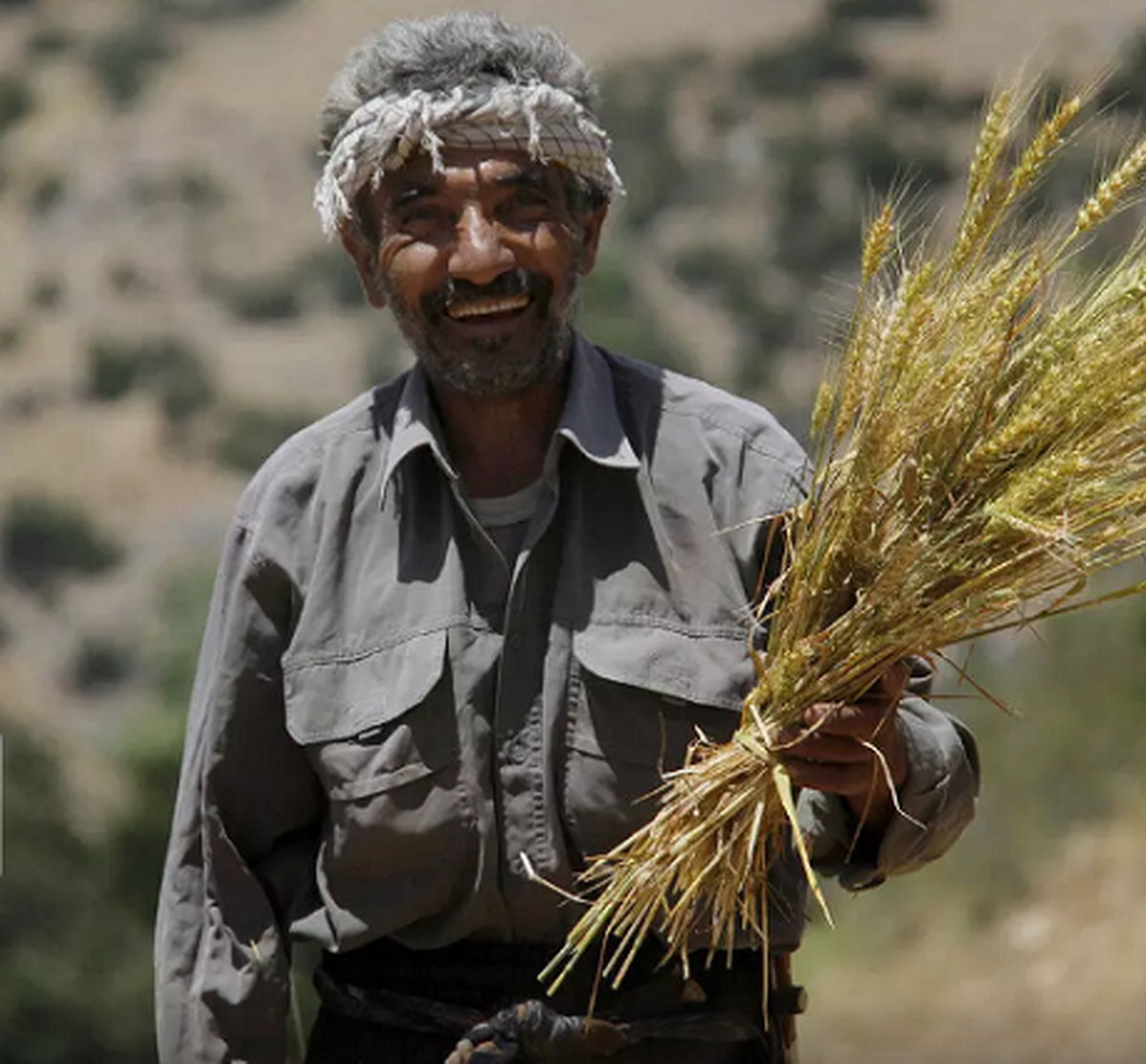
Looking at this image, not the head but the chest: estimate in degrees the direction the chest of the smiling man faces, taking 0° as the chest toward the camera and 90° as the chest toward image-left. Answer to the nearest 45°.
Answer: approximately 0°

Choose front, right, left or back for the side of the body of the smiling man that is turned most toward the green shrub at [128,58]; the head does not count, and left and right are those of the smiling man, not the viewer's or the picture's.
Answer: back

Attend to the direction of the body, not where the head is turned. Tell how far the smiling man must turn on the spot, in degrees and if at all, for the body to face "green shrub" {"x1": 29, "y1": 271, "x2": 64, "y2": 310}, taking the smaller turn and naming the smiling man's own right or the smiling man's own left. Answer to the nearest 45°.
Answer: approximately 180°

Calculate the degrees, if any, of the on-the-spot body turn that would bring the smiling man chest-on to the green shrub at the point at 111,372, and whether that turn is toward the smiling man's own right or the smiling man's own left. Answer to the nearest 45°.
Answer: approximately 180°

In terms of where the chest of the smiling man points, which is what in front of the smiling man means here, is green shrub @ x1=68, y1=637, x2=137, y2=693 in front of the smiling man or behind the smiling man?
behind

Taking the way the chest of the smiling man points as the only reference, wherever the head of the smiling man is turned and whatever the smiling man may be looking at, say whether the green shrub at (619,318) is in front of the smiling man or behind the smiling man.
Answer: behind

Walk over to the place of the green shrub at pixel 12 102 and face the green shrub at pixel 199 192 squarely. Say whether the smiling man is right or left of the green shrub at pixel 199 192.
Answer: right

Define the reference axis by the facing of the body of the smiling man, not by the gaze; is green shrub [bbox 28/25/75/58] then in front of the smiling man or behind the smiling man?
behind

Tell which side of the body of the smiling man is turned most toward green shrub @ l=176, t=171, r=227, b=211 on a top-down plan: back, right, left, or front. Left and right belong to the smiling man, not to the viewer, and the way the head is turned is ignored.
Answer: back

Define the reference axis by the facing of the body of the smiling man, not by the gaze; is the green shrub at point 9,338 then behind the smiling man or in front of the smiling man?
behind

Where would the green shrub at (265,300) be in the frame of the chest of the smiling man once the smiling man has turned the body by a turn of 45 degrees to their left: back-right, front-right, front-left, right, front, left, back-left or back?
back-left

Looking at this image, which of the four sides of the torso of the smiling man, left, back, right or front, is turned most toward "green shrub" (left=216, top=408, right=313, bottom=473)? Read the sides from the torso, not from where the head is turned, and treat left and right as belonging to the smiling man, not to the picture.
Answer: back

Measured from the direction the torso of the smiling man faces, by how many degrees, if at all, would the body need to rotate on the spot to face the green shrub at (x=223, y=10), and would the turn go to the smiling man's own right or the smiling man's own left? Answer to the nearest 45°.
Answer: approximately 180°
